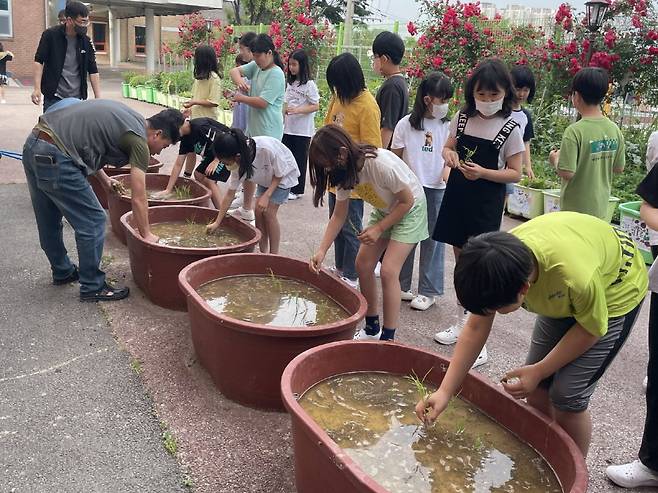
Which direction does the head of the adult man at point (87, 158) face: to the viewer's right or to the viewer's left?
to the viewer's right

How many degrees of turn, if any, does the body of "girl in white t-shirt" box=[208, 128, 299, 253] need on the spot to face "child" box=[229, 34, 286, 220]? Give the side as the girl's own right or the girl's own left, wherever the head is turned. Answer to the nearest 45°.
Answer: approximately 135° to the girl's own right

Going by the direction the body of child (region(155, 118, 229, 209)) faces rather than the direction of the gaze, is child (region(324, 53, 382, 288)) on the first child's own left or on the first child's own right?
on the first child's own left

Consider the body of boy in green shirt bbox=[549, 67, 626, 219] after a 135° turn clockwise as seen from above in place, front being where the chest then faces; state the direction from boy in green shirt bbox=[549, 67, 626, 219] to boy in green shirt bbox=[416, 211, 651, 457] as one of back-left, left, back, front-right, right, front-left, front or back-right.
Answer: right

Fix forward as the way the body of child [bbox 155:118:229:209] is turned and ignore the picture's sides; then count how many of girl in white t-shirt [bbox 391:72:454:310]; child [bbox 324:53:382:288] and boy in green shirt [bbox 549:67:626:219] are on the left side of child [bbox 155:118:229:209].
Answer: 3

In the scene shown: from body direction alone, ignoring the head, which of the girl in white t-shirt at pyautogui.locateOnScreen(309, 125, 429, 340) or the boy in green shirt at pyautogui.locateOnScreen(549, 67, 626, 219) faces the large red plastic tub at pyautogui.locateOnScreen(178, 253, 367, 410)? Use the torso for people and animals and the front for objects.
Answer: the girl in white t-shirt

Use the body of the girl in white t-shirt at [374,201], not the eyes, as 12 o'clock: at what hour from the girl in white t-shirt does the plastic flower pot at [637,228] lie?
The plastic flower pot is roughly at 6 o'clock from the girl in white t-shirt.

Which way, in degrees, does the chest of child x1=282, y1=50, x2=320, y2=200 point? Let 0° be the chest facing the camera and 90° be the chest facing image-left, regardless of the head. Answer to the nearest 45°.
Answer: approximately 45°

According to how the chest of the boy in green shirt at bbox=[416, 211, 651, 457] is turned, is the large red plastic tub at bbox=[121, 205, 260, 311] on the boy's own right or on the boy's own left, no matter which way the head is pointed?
on the boy's own right

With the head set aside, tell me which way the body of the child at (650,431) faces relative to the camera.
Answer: to the viewer's left
